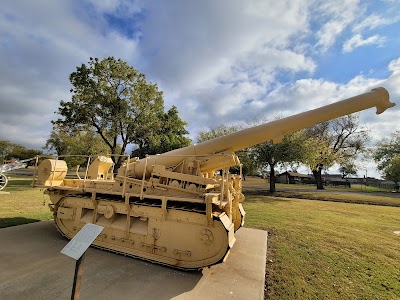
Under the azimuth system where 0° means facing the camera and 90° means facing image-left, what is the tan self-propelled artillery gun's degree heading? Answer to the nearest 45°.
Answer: approximately 315°

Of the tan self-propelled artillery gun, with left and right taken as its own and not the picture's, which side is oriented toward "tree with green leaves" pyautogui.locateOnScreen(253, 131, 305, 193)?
left

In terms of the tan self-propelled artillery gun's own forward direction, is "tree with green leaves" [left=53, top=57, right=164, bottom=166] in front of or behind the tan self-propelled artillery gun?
behind

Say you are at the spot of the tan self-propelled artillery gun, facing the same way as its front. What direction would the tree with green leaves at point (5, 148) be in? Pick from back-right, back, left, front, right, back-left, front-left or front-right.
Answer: back
